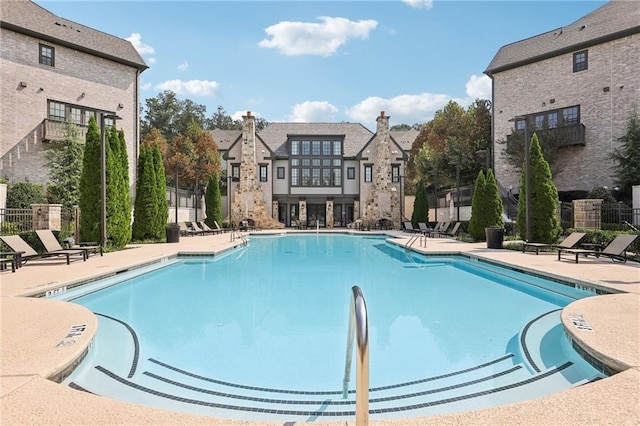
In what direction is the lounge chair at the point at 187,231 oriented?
to the viewer's right

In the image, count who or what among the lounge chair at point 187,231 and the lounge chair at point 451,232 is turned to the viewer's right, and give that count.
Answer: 1

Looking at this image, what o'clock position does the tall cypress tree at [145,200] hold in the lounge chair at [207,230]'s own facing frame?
The tall cypress tree is roughly at 4 o'clock from the lounge chair.

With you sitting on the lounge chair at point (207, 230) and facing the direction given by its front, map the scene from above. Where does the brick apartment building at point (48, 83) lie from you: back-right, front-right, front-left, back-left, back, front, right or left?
back

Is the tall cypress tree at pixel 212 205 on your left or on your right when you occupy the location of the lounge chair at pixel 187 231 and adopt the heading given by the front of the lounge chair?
on your left

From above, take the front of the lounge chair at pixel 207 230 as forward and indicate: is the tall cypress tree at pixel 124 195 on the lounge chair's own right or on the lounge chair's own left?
on the lounge chair's own right

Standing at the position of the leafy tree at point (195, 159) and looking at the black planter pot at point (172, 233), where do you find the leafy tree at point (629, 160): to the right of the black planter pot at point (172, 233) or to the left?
left

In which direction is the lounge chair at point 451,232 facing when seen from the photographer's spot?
facing to the left of the viewer

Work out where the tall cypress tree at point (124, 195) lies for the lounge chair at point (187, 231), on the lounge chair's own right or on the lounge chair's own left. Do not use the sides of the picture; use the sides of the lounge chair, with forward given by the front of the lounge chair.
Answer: on the lounge chair's own right
